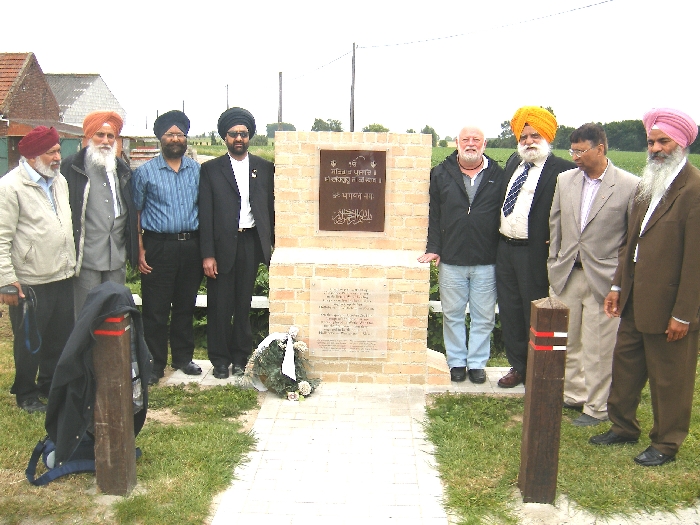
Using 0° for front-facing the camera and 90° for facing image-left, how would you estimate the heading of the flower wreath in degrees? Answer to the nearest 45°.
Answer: approximately 0°

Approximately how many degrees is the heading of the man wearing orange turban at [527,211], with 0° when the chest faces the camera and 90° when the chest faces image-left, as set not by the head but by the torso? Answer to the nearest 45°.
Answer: approximately 45°

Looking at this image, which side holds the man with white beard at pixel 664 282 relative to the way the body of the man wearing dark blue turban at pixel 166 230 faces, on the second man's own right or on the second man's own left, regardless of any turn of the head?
on the second man's own left

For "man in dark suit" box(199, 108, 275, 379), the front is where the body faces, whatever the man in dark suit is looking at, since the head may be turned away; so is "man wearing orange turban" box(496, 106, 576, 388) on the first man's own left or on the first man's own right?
on the first man's own left

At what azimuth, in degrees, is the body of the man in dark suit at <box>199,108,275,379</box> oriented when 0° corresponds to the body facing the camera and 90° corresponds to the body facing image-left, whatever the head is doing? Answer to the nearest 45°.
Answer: approximately 0°
